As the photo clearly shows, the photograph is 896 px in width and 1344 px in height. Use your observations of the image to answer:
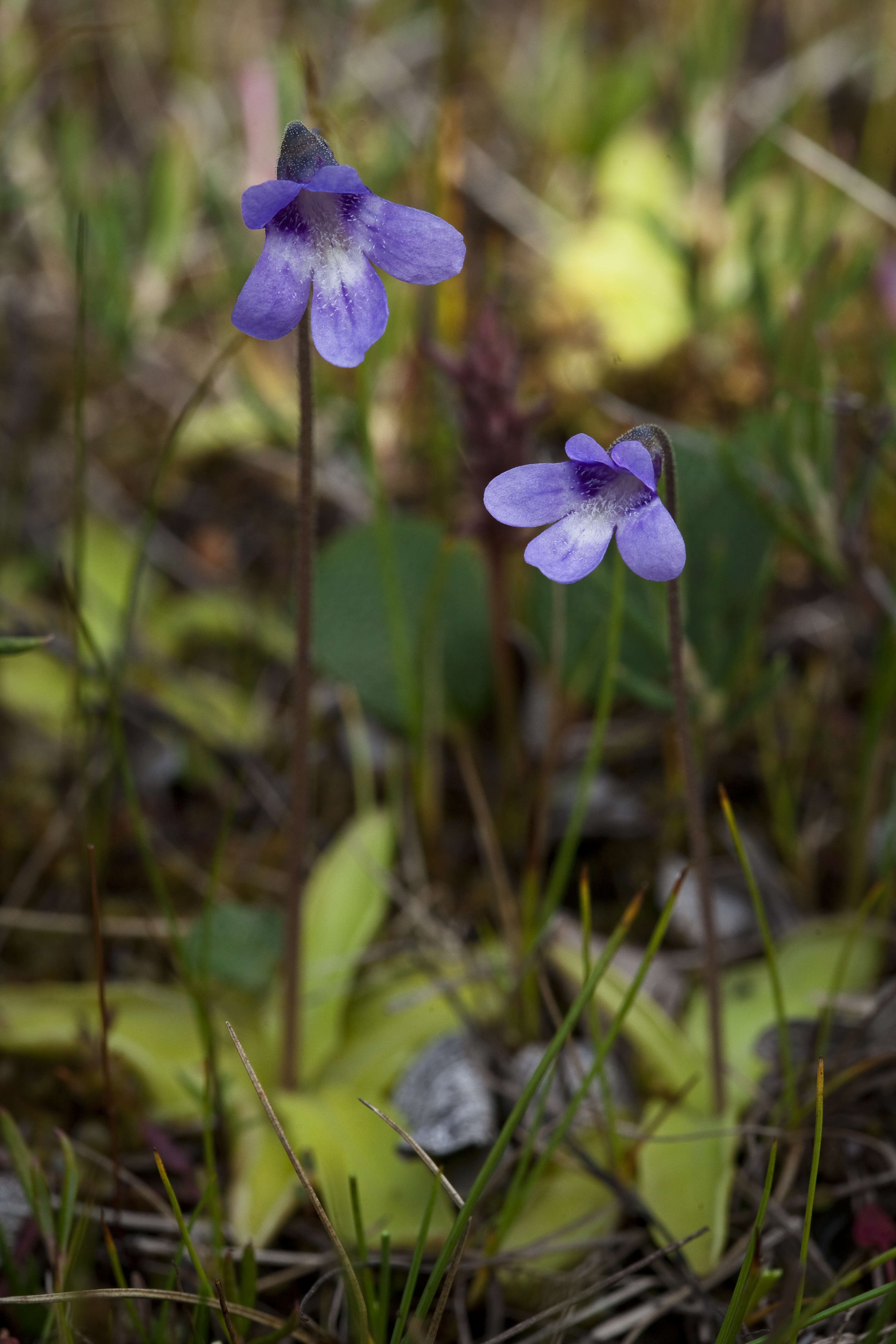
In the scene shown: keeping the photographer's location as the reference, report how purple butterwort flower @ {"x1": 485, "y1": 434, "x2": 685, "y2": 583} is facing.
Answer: facing the viewer and to the left of the viewer

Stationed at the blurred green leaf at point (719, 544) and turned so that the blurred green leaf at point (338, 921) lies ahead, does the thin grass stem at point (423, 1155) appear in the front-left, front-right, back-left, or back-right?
front-left

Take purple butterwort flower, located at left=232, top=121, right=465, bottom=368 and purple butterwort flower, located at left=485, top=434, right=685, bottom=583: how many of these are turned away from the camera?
0

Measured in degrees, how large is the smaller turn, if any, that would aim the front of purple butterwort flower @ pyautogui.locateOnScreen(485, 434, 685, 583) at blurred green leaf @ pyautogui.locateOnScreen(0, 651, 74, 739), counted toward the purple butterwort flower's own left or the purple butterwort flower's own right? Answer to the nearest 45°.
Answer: approximately 90° to the purple butterwort flower's own right

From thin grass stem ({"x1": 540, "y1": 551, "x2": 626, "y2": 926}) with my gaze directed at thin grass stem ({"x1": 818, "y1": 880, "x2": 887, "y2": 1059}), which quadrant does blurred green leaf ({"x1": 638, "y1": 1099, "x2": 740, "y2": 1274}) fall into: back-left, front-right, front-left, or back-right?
front-right

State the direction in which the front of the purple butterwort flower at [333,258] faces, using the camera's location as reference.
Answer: facing the viewer
